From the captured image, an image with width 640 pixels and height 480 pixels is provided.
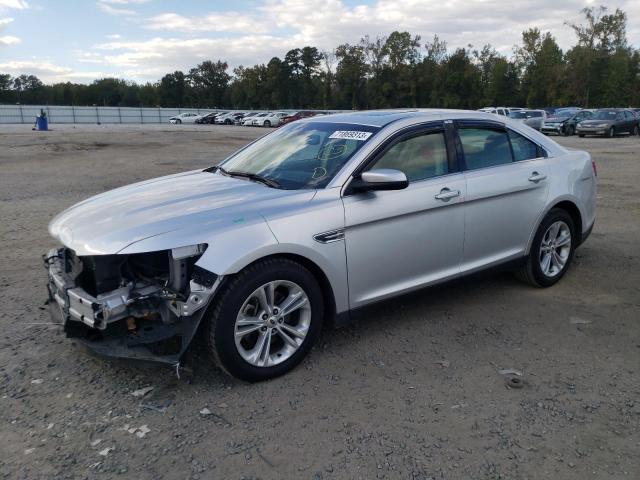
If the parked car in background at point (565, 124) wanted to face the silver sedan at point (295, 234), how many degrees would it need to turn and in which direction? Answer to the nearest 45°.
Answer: approximately 45° to its left

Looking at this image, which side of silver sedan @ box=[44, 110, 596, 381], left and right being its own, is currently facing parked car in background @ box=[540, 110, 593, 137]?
back

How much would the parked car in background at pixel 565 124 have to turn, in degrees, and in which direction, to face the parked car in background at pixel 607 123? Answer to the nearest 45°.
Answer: approximately 90° to its left

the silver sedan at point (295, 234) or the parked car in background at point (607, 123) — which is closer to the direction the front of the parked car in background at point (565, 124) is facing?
the silver sedan

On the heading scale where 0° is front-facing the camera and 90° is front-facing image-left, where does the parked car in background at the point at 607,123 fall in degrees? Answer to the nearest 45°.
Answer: approximately 45°

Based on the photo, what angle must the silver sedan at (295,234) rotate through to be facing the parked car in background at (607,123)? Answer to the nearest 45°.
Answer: approximately 180°

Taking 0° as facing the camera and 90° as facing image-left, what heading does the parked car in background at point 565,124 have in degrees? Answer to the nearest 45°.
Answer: approximately 45°

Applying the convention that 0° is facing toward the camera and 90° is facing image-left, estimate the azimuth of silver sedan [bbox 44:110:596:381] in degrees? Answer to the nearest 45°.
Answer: approximately 45°
